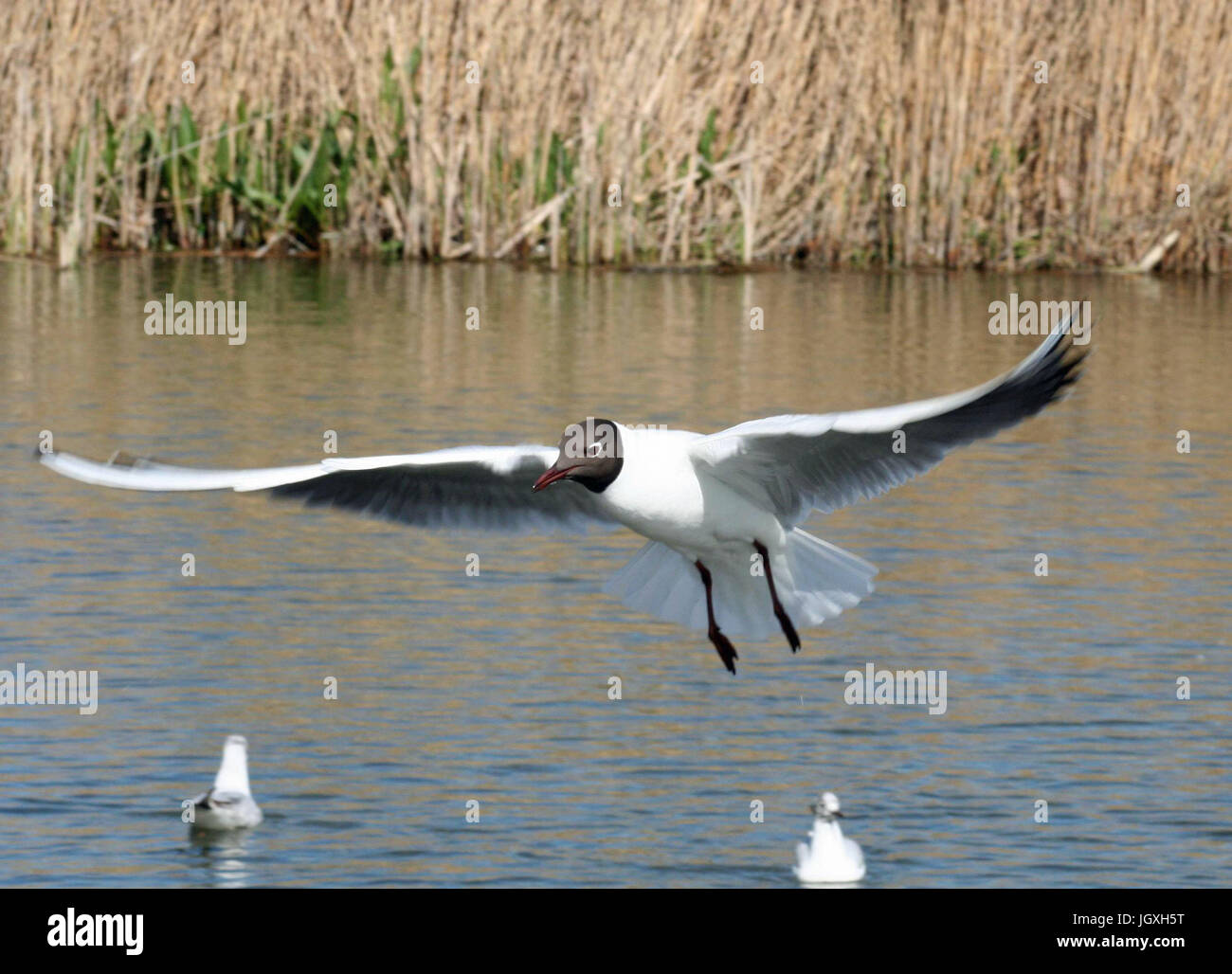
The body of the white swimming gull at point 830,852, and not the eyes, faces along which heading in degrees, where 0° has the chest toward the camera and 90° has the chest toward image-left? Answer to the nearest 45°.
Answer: approximately 0°

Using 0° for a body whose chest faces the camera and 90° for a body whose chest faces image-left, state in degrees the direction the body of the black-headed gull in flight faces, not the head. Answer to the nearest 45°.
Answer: approximately 45°

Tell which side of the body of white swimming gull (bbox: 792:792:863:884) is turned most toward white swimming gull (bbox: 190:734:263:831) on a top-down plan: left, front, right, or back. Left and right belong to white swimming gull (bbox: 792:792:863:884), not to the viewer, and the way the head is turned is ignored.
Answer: right
